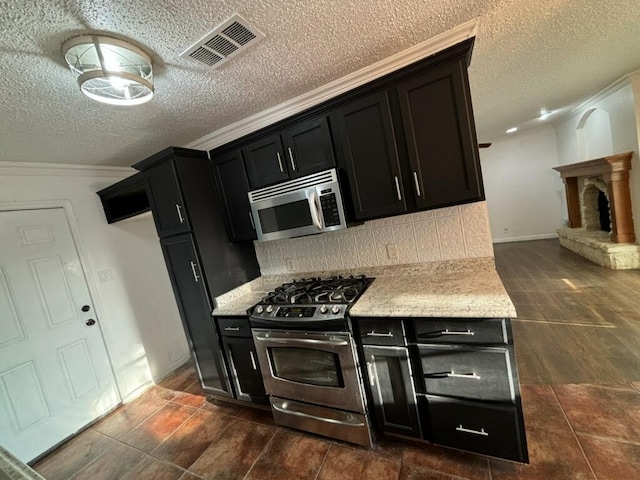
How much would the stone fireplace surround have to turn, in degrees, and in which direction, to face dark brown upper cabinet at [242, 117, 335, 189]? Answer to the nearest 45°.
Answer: approximately 45° to its left

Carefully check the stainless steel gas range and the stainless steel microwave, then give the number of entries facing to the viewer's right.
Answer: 0

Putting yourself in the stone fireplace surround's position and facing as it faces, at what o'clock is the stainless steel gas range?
The stainless steel gas range is roughly at 11 o'clock from the stone fireplace surround.

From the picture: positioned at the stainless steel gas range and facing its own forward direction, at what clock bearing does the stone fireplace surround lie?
The stone fireplace surround is roughly at 7 o'clock from the stainless steel gas range.

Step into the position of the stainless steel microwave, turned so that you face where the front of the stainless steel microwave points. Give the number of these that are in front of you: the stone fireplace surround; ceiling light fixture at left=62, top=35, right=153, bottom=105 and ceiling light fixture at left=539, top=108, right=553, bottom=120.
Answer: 1

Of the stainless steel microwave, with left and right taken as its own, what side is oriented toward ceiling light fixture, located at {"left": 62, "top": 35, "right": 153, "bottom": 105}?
front

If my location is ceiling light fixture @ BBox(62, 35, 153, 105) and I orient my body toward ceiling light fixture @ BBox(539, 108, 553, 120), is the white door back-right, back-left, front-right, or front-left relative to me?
back-left

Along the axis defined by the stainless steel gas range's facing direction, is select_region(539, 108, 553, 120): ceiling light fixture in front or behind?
behind

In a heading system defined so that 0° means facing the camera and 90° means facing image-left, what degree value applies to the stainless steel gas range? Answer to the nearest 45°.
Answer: approximately 45°

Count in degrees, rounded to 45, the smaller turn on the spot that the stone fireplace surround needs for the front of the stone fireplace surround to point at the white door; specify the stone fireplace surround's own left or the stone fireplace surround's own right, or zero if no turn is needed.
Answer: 0° — it already faces it

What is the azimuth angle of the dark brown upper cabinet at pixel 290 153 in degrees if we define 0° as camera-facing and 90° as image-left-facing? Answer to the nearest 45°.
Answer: approximately 45°

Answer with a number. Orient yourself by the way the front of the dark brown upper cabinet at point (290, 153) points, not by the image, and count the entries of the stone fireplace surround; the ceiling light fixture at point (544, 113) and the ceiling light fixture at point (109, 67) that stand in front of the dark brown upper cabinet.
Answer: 1

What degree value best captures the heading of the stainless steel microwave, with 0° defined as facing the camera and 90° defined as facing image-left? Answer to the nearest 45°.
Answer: approximately 45°
